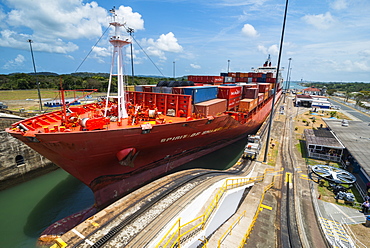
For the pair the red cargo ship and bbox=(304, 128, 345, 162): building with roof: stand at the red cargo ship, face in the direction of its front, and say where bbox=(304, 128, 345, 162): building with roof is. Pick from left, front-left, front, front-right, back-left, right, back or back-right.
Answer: back-left

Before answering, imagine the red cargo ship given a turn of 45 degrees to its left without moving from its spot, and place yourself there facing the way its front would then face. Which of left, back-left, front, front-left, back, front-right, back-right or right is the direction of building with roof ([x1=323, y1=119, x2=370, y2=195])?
left

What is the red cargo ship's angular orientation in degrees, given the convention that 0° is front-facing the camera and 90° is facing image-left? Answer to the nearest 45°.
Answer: approximately 45°
